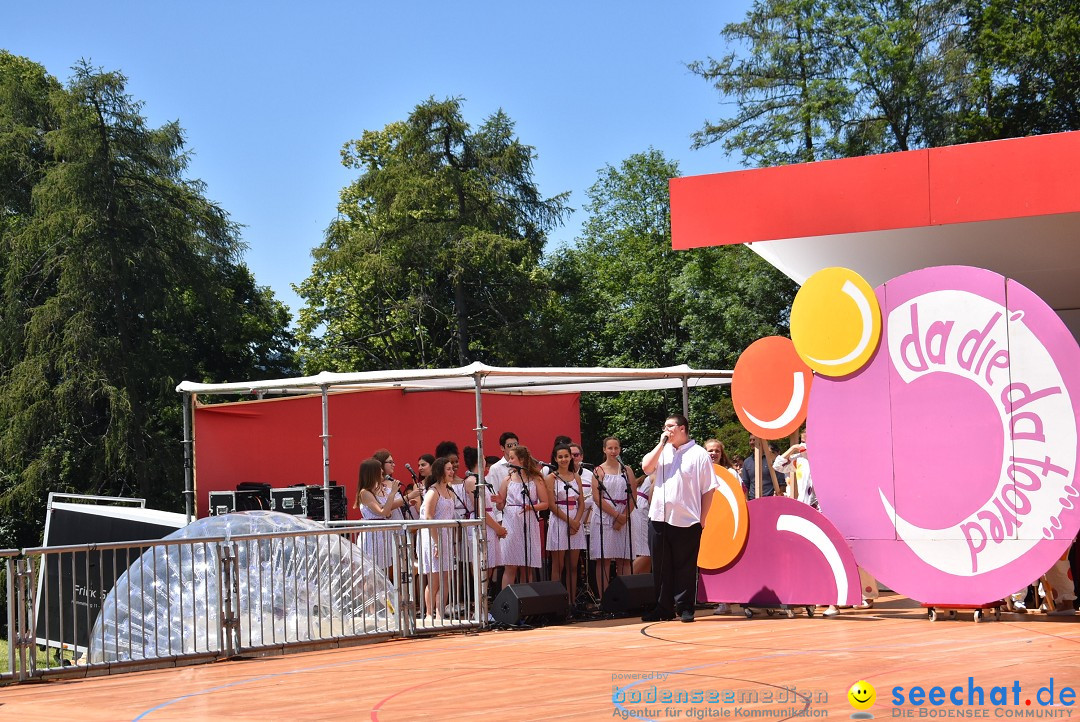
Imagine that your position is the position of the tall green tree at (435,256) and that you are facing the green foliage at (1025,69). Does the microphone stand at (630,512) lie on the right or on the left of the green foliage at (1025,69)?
right

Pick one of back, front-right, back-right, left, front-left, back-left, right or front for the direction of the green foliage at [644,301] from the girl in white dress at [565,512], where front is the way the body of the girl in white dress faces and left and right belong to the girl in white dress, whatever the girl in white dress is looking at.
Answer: back

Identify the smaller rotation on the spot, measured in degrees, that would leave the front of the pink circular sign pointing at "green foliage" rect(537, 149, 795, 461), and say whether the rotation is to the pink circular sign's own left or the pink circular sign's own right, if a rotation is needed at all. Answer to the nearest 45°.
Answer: approximately 180°

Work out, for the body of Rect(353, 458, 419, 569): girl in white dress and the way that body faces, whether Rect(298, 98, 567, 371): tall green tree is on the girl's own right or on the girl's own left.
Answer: on the girl's own left

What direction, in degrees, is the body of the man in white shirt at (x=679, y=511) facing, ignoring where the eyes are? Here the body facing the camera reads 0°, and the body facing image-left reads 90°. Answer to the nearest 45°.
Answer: approximately 45°

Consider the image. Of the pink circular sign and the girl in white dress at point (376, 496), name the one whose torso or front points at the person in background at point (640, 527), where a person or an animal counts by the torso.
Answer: the girl in white dress

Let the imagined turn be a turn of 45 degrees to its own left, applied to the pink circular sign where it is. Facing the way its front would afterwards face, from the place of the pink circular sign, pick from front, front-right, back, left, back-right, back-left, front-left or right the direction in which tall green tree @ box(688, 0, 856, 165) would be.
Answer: back-left

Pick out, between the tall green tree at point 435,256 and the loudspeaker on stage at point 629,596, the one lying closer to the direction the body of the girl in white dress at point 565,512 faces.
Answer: the loudspeaker on stage

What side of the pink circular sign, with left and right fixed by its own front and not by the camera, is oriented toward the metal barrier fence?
right

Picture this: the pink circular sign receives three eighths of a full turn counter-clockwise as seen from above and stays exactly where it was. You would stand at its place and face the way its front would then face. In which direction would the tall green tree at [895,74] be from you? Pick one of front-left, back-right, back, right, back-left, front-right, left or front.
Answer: front-left
